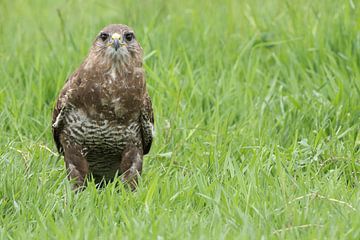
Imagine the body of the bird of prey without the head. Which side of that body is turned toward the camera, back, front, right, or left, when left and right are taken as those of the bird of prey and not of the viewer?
front
